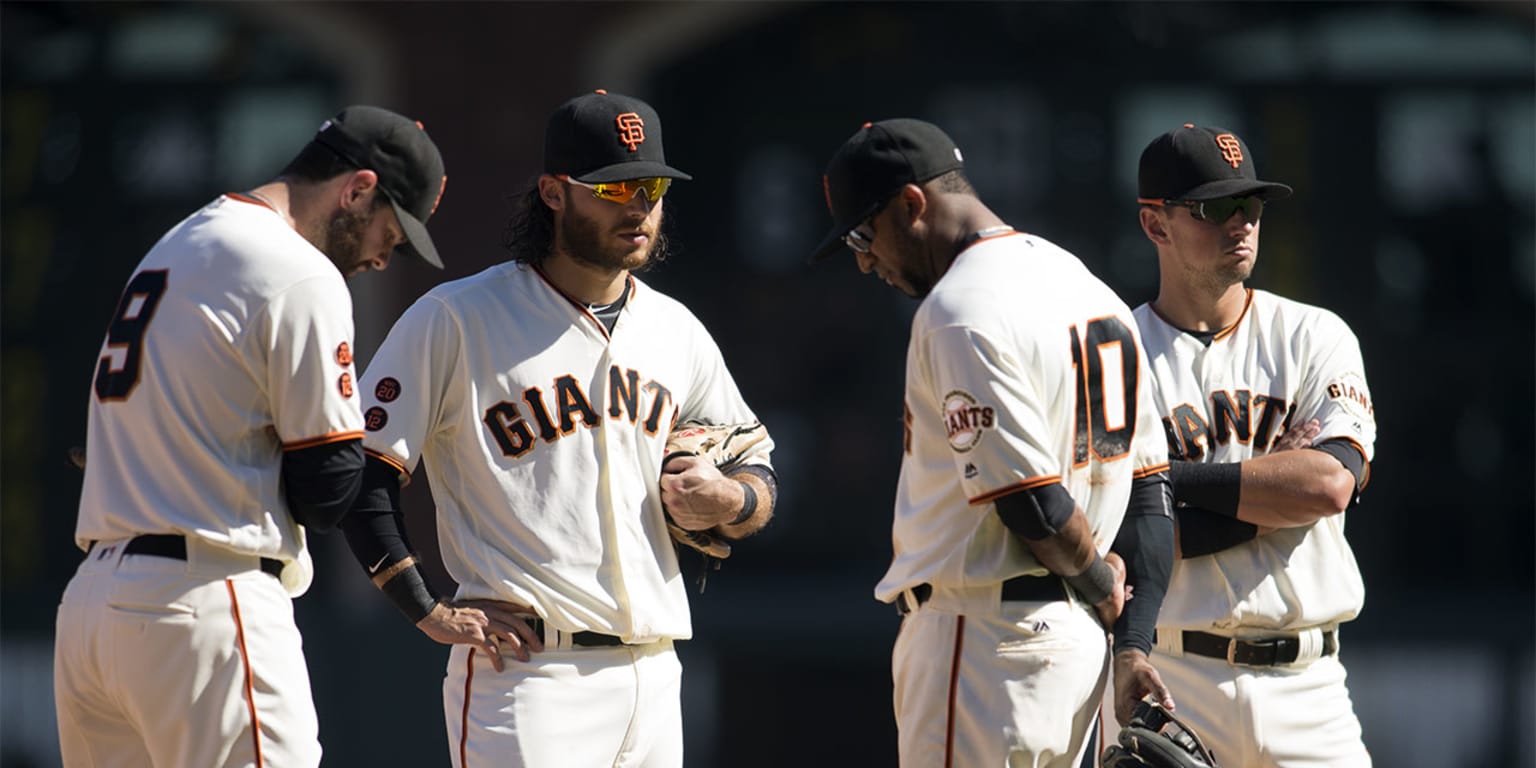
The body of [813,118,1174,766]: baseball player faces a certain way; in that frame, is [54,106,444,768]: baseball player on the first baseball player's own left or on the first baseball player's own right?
on the first baseball player's own left

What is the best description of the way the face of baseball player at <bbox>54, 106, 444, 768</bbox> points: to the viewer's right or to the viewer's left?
to the viewer's right

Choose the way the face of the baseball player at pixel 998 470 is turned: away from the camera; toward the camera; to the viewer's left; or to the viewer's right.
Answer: to the viewer's left

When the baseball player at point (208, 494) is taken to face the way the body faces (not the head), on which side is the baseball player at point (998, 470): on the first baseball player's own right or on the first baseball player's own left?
on the first baseball player's own right

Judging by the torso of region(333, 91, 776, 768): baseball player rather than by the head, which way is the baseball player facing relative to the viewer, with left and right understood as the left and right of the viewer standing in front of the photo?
facing the viewer and to the right of the viewer

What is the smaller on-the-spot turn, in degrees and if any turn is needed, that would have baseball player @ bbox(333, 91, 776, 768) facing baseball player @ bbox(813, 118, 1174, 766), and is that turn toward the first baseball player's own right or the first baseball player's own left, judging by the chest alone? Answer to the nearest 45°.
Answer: approximately 45° to the first baseball player's own left

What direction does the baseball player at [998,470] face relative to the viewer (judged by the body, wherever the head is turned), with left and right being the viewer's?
facing away from the viewer and to the left of the viewer

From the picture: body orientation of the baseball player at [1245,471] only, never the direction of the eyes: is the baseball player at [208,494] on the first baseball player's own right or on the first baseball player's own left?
on the first baseball player's own right

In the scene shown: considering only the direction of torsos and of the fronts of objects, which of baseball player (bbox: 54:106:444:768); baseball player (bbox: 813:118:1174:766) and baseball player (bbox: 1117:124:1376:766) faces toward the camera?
baseball player (bbox: 1117:124:1376:766)

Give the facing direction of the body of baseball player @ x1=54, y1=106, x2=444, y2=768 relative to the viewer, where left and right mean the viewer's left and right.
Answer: facing away from the viewer and to the right of the viewer

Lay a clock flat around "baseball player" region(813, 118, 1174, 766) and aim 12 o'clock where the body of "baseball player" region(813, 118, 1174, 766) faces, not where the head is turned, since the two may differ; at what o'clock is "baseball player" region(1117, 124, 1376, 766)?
"baseball player" region(1117, 124, 1376, 766) is roughly at 3 o'clock from "baseball player" region(813, 118, 1174, 766).

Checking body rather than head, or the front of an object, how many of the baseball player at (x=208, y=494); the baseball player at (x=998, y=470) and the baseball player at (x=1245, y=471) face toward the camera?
1

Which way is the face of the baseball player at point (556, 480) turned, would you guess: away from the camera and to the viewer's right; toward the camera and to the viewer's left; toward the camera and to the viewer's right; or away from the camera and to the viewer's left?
toward the camera and to the viewer's right

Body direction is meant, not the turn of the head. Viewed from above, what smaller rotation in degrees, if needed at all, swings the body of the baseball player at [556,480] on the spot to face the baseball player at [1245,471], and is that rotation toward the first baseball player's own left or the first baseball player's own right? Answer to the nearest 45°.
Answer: approximately 45° to the first baseball player's own left

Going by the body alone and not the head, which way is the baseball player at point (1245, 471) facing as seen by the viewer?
toward the camera

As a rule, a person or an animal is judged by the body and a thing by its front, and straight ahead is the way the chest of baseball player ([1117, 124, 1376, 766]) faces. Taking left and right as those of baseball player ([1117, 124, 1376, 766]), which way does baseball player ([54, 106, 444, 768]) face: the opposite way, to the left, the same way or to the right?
the opposite way

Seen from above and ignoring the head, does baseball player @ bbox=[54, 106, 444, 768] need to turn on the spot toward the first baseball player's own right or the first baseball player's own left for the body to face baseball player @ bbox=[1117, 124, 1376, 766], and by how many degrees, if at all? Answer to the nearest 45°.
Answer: approximately 45° to the first baseball player's own right
